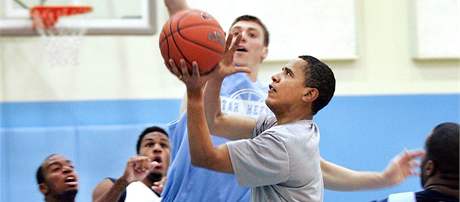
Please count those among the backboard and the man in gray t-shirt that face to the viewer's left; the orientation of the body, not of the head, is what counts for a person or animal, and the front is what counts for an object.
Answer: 1

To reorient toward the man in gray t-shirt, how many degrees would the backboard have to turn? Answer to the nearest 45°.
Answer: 0° — it already faces them

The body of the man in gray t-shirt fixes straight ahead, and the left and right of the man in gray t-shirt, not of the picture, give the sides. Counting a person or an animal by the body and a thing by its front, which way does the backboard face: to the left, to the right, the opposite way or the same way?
to the left

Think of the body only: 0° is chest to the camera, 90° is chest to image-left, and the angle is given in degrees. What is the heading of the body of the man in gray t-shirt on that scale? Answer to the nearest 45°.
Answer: approximately 90°

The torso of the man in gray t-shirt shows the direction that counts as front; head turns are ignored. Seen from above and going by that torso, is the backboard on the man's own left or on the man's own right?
on the man's own right

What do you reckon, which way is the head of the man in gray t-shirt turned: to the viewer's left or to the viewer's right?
to the viewer's left
